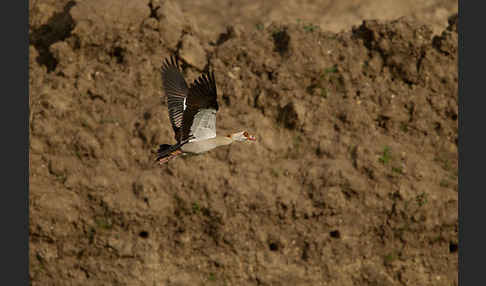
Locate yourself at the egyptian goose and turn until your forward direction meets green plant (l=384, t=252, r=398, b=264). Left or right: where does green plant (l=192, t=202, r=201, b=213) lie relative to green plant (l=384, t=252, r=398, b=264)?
left

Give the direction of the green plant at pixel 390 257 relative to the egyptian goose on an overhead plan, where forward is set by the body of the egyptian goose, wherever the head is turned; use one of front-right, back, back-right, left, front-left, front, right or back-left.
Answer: front-left

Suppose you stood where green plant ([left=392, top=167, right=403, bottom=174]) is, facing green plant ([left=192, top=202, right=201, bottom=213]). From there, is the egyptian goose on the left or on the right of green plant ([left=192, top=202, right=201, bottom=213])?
left

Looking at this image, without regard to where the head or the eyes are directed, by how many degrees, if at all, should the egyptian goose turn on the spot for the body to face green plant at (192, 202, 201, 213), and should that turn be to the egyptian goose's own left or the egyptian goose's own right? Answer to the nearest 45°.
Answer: approximately 90° to the egyptian goose's own left

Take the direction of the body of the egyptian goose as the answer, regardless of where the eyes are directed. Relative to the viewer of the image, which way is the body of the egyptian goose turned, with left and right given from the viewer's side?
facing to the right of the viewer
